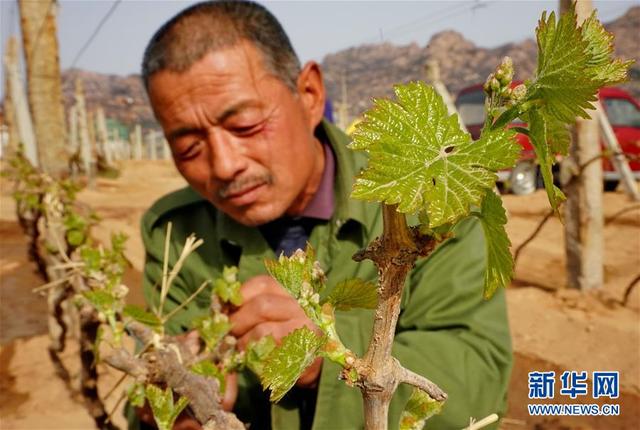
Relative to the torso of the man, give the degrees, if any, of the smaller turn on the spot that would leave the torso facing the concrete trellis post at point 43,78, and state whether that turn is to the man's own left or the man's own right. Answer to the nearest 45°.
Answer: approximately 90° to the man's own right

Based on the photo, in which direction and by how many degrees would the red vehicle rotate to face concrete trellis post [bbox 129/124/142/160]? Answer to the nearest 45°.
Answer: approximately 90° to its right

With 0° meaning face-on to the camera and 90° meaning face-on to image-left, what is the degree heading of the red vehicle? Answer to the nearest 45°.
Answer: approximately 45°

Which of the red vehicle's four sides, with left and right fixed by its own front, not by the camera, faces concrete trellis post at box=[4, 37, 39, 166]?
front

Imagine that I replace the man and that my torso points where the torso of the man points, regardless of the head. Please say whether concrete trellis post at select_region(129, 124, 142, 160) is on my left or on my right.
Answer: on my right

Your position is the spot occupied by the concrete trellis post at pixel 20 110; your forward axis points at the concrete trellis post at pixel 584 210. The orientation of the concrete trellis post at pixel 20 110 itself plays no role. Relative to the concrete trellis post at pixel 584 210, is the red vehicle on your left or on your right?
left

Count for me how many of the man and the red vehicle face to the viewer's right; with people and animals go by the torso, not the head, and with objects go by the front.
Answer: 0

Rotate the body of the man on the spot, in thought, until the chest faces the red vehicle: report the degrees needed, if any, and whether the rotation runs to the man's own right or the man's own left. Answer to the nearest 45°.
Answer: approximately 180°

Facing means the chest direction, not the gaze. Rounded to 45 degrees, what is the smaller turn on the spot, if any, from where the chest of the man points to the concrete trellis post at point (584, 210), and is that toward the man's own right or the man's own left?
approximately 180°

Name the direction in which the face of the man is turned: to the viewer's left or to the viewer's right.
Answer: to the viewer's left
